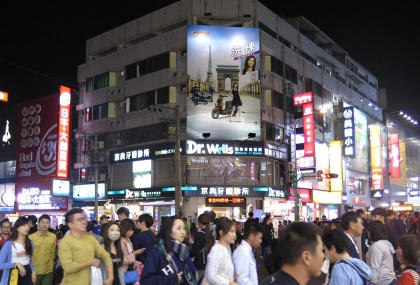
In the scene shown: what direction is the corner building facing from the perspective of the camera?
toward the camera

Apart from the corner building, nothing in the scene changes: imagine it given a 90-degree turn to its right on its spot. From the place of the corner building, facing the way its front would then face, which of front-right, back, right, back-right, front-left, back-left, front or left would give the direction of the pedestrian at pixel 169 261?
left

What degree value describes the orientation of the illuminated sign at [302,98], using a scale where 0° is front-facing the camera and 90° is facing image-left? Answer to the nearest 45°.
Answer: approximately 45°

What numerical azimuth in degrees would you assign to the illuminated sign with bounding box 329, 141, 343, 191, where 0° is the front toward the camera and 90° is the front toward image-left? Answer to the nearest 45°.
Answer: approximately 0°

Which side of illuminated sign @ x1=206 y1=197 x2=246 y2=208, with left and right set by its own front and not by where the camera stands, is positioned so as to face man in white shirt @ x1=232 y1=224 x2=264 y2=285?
front

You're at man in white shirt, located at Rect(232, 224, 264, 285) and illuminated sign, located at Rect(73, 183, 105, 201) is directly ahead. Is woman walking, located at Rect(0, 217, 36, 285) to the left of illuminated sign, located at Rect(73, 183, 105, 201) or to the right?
left

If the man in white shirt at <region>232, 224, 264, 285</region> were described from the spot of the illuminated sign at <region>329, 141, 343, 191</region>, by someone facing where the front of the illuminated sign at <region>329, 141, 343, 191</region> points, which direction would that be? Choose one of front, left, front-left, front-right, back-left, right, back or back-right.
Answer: front

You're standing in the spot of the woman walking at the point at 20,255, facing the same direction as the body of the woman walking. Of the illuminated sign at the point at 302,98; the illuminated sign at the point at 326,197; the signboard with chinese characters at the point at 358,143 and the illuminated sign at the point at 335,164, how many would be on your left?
4

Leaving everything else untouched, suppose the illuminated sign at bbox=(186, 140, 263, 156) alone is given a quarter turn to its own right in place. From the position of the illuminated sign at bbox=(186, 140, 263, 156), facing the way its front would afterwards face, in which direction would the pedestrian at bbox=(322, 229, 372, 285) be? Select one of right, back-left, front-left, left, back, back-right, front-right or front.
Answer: left

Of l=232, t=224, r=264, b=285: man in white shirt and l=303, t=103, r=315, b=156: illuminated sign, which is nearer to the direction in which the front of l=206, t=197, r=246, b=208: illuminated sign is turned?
the man in white shirt

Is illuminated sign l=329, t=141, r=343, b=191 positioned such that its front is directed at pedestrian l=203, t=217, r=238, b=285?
yes

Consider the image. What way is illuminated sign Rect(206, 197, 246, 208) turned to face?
toward the camera
